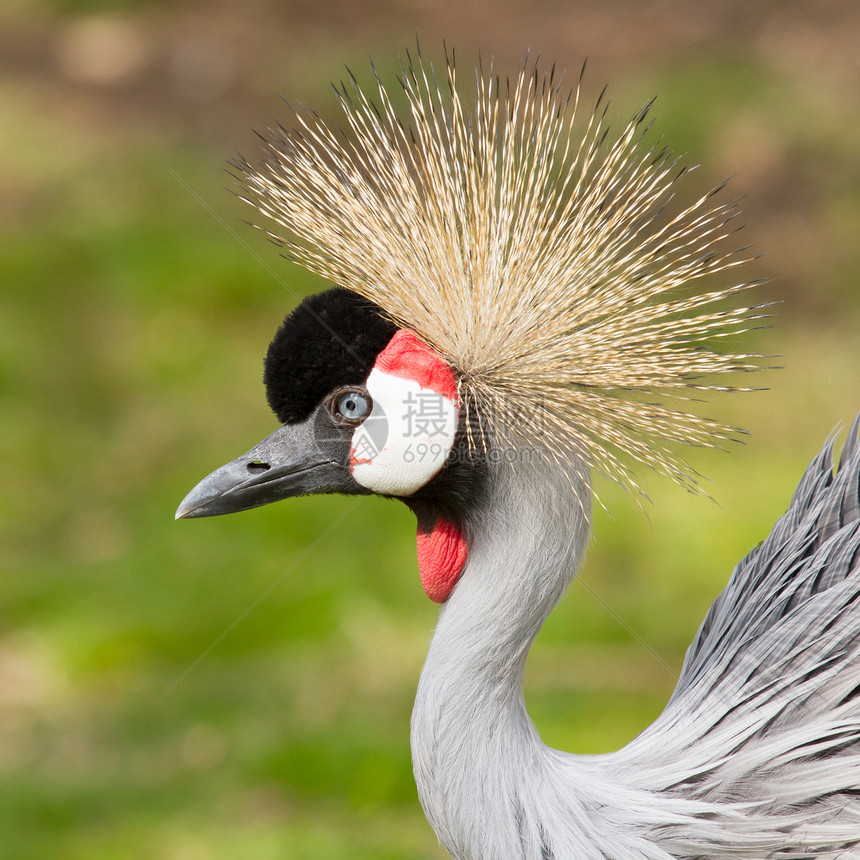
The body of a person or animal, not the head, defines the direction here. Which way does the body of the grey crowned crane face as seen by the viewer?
to the viewer's left
